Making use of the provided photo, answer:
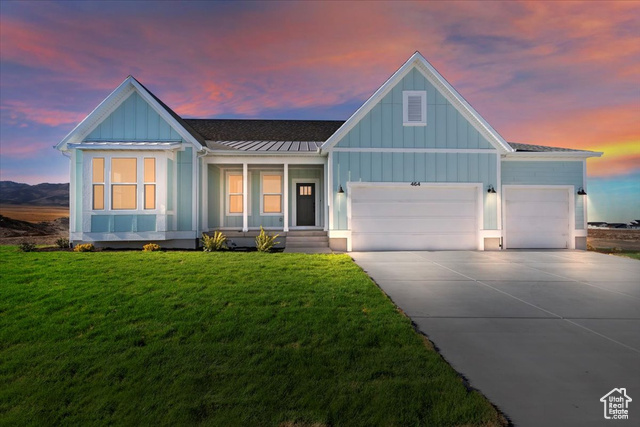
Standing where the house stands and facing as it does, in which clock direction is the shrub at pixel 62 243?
The shrub is roughly at 3 o'clock from the house.

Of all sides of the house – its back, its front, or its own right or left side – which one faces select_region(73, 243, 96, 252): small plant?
right

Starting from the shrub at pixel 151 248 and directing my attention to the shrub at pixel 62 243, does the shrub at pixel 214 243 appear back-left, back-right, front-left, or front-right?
back-right

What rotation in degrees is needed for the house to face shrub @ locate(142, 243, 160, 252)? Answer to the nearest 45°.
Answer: approximately 90° to its right

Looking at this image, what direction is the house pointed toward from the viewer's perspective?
toward the camera

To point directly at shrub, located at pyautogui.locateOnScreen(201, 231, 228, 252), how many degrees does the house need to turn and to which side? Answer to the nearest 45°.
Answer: approximately 90° to its right
